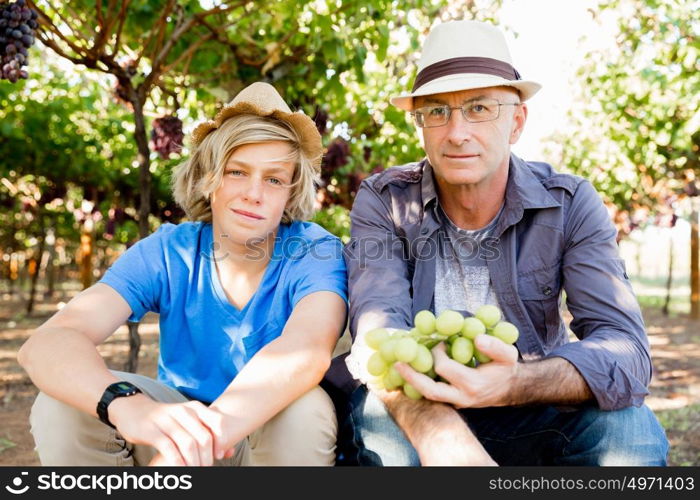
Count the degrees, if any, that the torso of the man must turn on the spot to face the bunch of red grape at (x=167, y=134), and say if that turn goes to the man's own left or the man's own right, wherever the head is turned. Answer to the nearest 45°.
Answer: approximately 135° to the man's own right

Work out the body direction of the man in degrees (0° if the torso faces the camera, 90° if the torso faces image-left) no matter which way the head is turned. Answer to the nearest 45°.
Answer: approximately 0°

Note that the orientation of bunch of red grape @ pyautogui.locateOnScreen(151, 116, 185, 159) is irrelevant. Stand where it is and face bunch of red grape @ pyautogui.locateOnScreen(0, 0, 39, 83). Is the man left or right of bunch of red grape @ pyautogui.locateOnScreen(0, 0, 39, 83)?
left

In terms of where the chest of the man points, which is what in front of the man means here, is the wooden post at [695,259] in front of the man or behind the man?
behind

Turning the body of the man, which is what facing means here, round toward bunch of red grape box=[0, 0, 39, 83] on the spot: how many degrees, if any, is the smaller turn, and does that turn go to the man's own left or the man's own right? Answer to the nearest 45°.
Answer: approximately 90° to the man's own right
